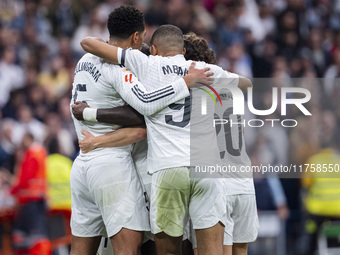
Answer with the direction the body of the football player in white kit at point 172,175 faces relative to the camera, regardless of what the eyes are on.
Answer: away from the camera

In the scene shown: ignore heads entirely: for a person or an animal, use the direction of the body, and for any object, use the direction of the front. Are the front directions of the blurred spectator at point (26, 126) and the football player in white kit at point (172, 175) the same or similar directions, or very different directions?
very different directions

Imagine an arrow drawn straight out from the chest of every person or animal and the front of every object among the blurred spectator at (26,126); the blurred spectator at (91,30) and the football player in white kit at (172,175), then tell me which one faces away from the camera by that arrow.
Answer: the football player in white kit

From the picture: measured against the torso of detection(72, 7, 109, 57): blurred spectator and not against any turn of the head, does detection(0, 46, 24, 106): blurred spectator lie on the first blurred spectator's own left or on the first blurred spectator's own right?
on the first blurred spectator's own right

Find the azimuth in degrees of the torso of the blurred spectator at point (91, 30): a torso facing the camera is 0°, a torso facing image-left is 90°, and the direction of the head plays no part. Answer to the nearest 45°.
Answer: approximately 0°

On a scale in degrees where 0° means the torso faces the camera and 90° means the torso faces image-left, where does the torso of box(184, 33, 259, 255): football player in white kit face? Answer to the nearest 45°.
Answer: approximately 135°

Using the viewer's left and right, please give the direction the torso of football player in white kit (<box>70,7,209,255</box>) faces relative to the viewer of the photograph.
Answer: facing away from the viewer and to the right of the viewer

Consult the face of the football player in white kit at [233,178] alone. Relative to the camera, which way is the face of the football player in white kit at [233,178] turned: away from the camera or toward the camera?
away from the camera
